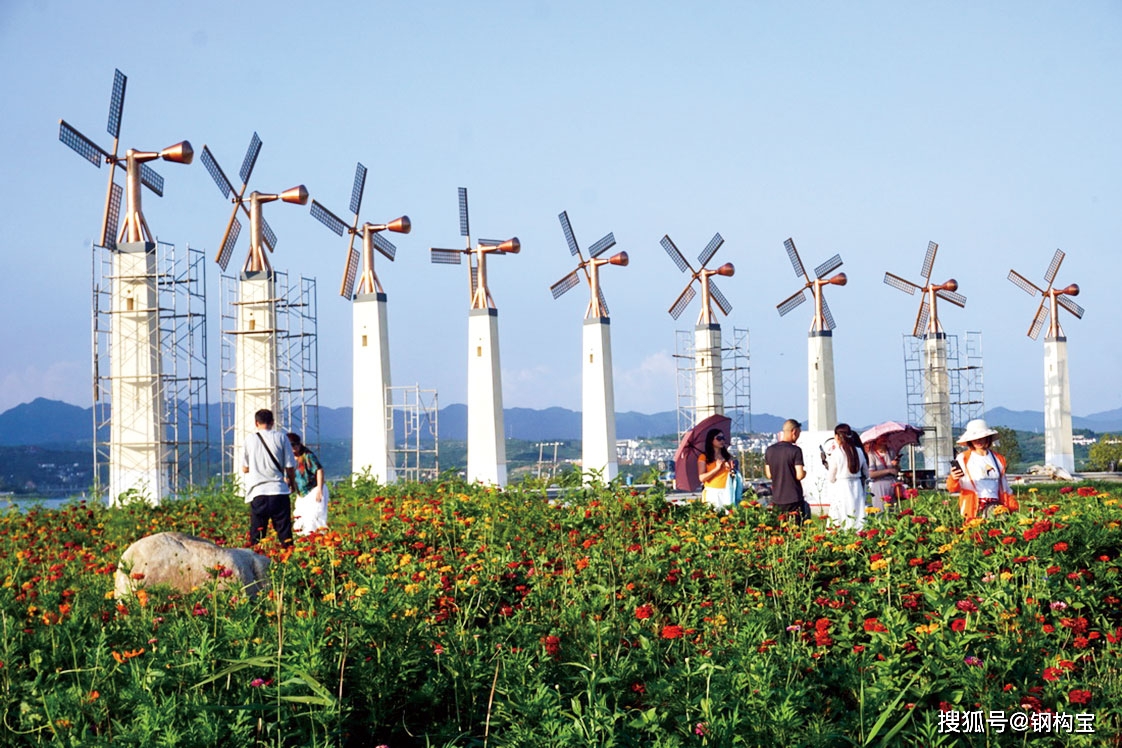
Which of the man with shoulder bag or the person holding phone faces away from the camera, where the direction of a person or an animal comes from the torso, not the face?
the man with shoulder bag

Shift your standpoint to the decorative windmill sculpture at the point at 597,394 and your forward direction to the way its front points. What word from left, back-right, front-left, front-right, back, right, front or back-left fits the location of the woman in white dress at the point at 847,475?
back-left

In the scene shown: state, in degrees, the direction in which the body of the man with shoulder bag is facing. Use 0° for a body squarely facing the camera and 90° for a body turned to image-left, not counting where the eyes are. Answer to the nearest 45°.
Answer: approximately 180°

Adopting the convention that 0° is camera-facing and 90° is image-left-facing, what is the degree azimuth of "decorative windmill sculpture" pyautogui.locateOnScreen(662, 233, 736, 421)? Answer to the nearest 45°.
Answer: approximately 135°

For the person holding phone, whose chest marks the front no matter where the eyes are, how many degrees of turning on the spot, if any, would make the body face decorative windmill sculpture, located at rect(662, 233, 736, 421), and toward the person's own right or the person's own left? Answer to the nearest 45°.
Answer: approximately 180°

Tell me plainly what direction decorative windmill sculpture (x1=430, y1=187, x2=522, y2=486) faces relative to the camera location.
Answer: facing away from the viewer and to the left of the viewer

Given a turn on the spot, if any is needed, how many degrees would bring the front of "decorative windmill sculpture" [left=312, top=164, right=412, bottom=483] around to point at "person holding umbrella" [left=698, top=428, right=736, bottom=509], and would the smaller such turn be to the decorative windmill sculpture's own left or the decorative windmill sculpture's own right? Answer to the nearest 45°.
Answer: approximately 135° to the decorative windmill sculpture's own left
